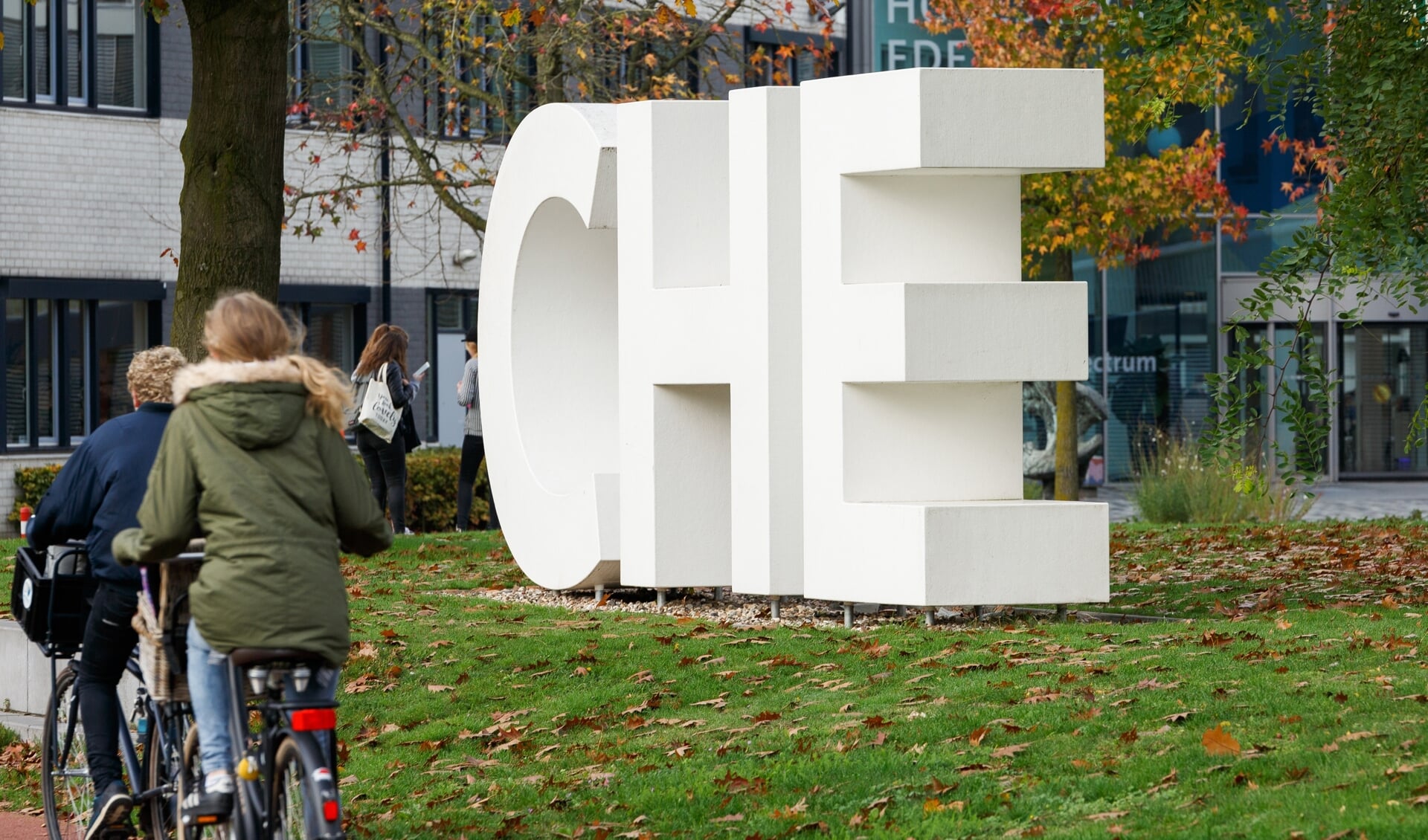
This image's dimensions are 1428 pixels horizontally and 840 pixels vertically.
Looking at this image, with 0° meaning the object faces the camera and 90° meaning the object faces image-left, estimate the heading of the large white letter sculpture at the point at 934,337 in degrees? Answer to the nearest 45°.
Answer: approximately 45°

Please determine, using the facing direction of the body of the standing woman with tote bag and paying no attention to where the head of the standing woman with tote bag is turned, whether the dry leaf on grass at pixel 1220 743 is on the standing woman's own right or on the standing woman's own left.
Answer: on the standing woman's own right

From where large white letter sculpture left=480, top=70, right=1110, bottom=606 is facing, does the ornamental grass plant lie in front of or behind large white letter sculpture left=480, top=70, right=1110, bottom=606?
behind

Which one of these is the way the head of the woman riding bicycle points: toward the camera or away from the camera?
away from the camera

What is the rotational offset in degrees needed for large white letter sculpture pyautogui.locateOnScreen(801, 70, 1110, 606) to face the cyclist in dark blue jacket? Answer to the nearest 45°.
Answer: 0° — it already faces them

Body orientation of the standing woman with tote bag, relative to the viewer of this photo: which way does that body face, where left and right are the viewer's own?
facing away from the viewer and to the right of the viewer

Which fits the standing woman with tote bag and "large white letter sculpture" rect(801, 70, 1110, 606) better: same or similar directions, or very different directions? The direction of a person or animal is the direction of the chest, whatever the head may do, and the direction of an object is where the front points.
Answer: very different directions

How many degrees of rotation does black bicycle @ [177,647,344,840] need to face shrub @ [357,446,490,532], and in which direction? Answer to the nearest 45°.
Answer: approximately 45° to its right

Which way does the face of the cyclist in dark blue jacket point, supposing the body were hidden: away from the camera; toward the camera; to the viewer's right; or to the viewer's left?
away from the camera

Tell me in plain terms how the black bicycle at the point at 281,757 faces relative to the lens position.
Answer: facing away from the viewer and to the left of the viewer

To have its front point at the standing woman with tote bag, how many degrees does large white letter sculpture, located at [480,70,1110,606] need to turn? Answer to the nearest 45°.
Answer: approximately 90° to its right

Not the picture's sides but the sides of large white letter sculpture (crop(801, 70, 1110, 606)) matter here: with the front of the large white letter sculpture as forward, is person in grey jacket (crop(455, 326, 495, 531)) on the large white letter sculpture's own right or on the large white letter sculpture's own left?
on the large white letter sculpture's own right
